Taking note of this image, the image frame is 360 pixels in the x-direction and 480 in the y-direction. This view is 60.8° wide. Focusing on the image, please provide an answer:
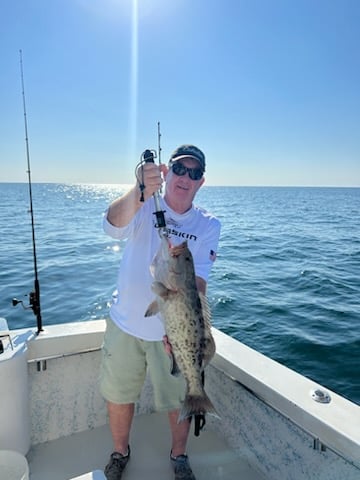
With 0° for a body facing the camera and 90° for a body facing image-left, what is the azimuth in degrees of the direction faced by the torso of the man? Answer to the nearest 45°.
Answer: approximately 0°
